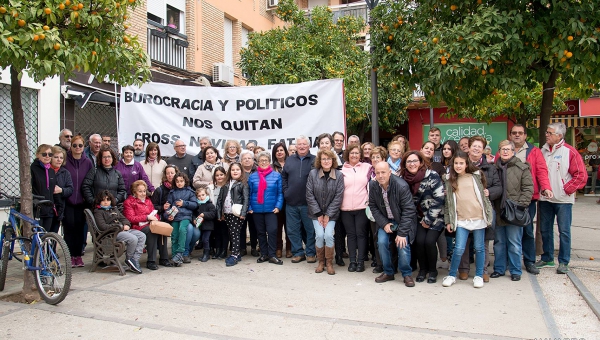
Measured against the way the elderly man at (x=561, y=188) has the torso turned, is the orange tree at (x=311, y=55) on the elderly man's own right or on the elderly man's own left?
on the elderly man's own right

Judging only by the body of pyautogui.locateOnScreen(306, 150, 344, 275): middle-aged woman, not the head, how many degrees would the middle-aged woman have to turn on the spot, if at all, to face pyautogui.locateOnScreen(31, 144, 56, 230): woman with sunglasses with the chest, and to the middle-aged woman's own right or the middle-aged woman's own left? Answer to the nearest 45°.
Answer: approximately 90° to the middle-aged woman's own right

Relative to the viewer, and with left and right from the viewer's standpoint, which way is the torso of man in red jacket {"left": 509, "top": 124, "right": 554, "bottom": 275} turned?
facing the viewer

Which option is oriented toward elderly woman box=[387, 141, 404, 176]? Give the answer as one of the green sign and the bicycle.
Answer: the green sign

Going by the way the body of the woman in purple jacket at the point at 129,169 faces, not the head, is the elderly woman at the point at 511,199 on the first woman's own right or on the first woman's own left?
on the first woman's own left

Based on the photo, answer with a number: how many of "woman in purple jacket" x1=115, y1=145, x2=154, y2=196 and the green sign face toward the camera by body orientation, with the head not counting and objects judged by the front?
2

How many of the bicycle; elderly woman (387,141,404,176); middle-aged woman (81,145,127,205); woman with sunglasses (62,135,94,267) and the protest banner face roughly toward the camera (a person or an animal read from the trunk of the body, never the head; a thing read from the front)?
4

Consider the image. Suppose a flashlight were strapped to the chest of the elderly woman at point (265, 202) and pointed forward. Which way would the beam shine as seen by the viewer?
toward the camera

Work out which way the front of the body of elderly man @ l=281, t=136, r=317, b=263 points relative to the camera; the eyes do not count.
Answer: toward the camera

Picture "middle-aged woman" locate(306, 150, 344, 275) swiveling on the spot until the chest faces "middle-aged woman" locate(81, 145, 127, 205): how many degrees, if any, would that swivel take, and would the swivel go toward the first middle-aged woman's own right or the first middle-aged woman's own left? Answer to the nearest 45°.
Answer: approximately 90° to the first middle-aged woman's own right
